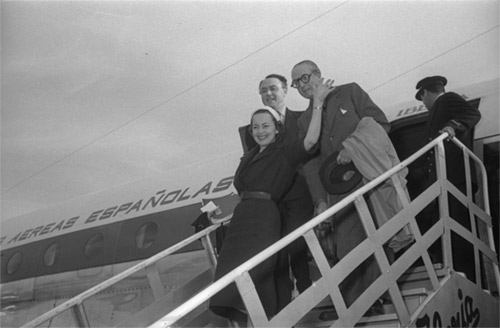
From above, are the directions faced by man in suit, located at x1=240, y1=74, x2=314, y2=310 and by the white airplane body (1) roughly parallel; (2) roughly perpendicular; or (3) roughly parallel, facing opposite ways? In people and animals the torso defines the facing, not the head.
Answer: roughly perpendicular

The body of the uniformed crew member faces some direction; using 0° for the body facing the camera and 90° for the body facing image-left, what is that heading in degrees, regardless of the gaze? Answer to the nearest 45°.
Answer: approximately 90°

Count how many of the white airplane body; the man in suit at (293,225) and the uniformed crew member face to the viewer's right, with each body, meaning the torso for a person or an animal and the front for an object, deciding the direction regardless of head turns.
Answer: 0

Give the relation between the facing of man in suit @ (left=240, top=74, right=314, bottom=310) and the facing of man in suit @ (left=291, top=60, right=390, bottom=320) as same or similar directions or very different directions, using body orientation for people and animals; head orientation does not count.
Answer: same or similar directions

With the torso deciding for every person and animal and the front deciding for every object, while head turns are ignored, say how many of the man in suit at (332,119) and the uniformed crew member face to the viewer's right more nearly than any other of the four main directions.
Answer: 0

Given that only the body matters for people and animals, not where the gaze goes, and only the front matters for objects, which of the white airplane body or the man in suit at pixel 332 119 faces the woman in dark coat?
the man in suit

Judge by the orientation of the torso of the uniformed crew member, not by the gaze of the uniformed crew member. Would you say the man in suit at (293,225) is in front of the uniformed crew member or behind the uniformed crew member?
in front

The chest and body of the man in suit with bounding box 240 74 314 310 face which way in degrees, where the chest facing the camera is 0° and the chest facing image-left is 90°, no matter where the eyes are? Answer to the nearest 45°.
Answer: approximately 45°

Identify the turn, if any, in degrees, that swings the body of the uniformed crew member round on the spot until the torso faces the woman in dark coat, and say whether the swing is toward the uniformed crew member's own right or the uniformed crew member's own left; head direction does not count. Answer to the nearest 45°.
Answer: approximately 45° to the uniformed crew member's own left

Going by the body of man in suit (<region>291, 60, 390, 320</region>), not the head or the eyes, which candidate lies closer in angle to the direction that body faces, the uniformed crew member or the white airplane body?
the white airplane body

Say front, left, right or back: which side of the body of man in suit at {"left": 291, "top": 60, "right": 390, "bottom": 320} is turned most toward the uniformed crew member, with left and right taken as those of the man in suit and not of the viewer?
back
